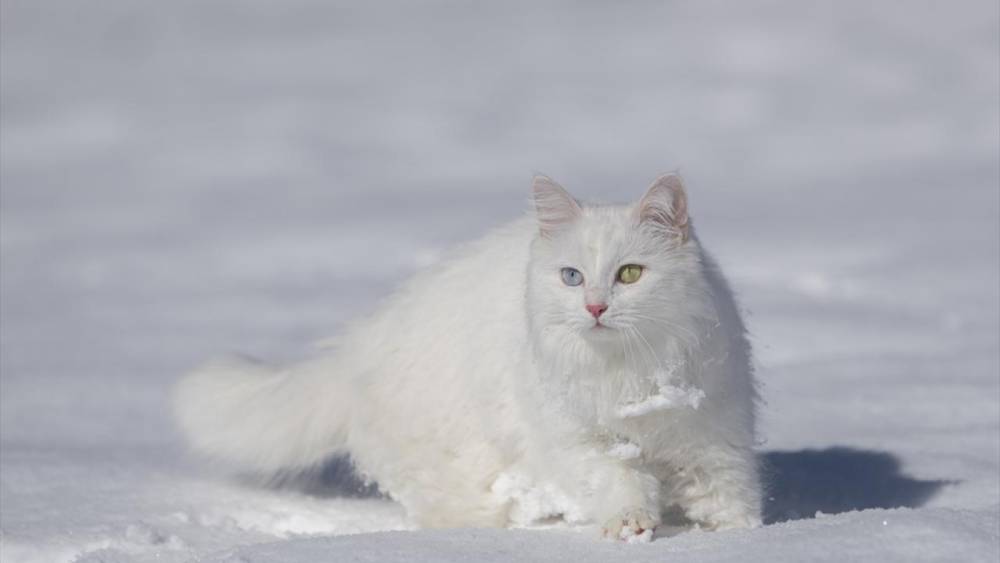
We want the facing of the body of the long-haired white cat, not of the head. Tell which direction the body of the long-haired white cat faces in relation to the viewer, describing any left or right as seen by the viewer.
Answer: facing the viewer and to the right of the viewer
